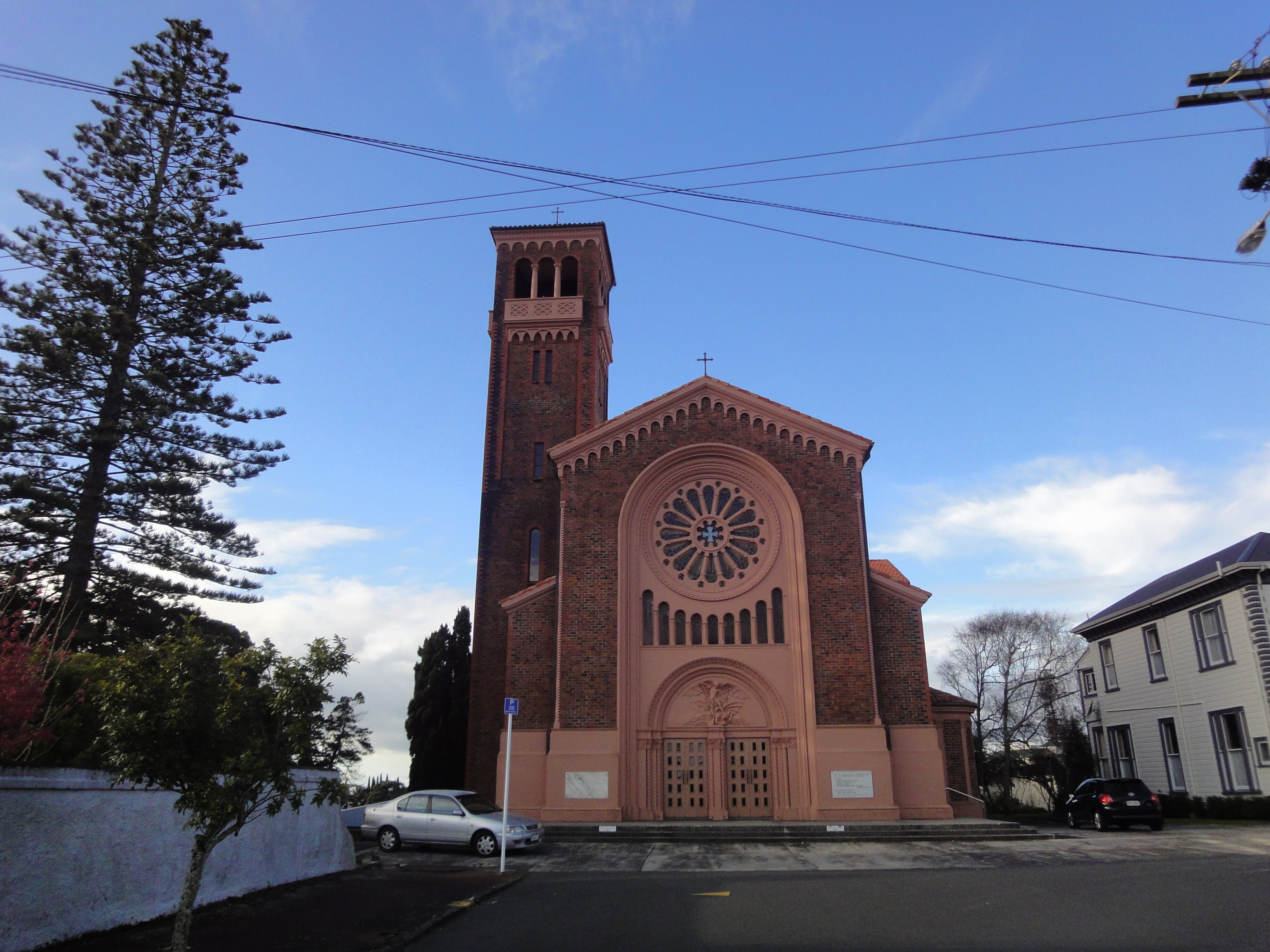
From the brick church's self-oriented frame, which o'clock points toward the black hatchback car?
The black hatchback car is roughly at 9 o'clock from the brick church.

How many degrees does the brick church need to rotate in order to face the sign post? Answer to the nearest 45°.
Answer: approximately 45° to its right

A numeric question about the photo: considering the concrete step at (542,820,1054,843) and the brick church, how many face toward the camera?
2

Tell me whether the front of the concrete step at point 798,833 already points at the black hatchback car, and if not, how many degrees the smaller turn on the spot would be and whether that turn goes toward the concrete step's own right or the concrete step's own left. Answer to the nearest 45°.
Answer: approximately 90° to the concrete step's own left

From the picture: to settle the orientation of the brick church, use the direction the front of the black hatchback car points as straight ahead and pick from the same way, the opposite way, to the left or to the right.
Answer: the opposite way

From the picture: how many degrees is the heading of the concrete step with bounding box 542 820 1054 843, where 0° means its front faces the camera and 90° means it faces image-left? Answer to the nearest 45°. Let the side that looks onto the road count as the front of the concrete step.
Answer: approximately 0°

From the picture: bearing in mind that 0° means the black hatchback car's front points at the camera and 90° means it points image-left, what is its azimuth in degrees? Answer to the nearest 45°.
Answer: approximately 135°

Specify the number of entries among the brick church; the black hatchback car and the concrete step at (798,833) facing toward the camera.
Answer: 2

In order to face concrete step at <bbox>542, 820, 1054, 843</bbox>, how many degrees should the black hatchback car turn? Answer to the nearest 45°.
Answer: approximately 90° to its left

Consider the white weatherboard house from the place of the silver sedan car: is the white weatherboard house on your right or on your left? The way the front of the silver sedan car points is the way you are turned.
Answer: on your left

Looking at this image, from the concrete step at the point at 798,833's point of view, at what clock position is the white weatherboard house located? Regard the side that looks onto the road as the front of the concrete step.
The white weatherboard house is roughly at 8 o'clock from the concrete step.

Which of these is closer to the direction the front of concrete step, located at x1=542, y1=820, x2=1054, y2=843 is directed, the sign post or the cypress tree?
the sign post

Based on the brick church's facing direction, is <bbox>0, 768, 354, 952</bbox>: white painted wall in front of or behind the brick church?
in front

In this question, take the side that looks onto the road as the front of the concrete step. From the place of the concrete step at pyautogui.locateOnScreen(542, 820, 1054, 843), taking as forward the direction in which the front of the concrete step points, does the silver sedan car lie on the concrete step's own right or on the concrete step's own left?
on the concrete step's own right
